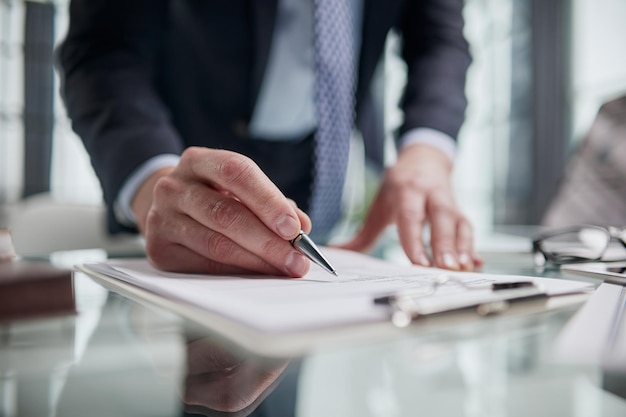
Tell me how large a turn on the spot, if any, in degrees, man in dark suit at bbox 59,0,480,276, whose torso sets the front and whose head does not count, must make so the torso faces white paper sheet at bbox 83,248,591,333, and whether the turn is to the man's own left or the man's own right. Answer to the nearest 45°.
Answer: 0° — they already face it

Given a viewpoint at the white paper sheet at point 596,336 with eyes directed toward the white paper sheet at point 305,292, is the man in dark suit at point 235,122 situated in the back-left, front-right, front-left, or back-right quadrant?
front-right

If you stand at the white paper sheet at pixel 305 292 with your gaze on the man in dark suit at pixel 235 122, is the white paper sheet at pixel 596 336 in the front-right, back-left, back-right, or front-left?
back-right

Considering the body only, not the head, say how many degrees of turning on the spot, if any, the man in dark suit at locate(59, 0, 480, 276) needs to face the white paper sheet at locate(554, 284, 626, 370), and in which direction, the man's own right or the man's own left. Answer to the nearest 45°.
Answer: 0° — they already face it

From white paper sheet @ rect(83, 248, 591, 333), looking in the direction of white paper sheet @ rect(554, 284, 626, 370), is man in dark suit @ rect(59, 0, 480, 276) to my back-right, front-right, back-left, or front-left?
back-left

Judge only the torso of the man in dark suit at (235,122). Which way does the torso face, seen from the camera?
toward the camera
